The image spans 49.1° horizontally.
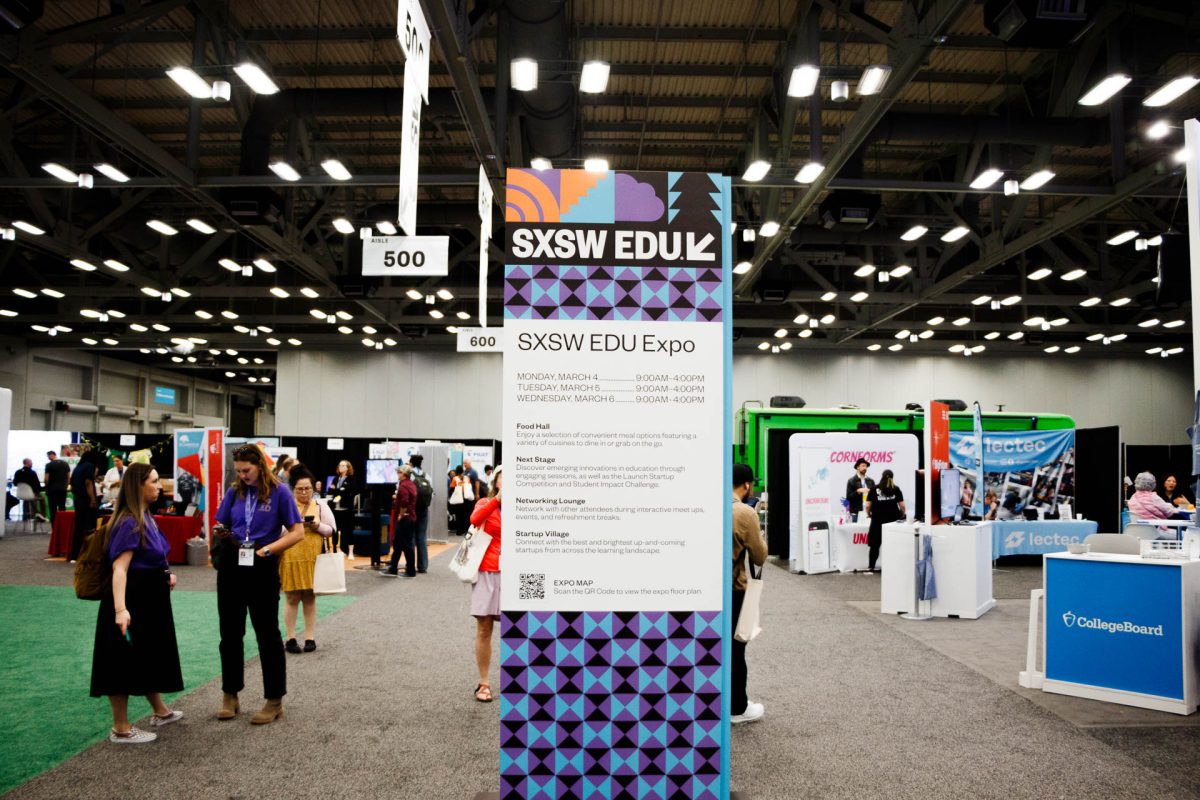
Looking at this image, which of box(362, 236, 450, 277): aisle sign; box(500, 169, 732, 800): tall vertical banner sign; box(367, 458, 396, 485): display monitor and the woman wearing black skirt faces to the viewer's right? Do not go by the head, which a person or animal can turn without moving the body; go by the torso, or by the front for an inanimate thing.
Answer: the woman wearing black skirt

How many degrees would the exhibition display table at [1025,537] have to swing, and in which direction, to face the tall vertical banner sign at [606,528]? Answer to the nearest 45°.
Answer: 0° — it already faces it

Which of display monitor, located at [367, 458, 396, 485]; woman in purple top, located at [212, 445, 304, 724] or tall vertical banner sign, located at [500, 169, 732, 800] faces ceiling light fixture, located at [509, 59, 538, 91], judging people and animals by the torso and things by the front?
the display monitor

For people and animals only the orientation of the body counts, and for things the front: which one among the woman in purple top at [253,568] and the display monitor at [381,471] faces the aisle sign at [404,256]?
the display monitor

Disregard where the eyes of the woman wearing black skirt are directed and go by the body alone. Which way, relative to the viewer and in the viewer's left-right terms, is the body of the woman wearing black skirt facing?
facing to the right of the viewer

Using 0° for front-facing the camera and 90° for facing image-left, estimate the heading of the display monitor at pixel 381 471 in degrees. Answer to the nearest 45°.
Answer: approximately 0°

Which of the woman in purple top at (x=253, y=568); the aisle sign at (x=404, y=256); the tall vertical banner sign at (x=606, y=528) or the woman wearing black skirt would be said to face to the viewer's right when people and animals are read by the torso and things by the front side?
the woman wearing black skirt

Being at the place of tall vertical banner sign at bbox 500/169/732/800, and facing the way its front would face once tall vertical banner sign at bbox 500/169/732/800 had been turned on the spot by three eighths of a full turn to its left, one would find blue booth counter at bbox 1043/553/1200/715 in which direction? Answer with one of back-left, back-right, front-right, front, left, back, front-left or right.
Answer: front

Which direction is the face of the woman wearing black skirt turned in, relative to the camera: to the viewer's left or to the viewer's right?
to the viewer's right

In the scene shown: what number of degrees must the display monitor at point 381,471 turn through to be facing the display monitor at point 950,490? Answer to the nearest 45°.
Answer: approximately 45° to its left
